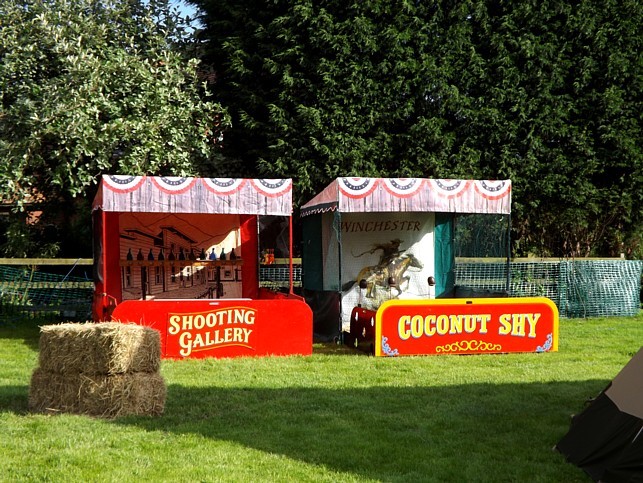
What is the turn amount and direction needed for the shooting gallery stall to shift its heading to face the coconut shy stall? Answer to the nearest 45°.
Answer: approximately 135° to its left

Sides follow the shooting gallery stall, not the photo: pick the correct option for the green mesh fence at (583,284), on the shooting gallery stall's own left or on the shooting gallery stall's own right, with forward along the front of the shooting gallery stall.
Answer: on the shooting gallery stall's own left

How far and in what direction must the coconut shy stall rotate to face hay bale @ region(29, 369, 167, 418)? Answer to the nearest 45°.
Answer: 0° — it already faces it

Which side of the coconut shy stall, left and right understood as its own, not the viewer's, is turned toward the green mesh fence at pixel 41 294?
right

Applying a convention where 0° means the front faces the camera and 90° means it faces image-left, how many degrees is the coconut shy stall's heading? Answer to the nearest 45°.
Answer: approximately 0°

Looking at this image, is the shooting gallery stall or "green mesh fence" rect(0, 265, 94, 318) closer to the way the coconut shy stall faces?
the shooting gallery stall

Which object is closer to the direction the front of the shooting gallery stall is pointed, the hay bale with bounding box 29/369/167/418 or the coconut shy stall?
the hay bale

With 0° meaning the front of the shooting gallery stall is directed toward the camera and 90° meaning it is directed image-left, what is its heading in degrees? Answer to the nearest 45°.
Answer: approximately 0°

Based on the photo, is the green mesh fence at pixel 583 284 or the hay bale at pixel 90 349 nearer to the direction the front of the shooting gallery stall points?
the hay bale

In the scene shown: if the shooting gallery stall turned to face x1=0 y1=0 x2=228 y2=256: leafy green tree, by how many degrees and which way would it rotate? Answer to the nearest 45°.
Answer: approximately 180°

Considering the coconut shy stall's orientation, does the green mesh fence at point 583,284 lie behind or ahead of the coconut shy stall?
behind

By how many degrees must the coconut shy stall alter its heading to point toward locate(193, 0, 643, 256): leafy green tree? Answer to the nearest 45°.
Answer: approximately 180°

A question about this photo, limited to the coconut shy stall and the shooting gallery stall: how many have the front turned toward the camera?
2
